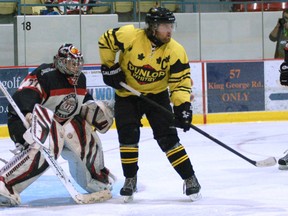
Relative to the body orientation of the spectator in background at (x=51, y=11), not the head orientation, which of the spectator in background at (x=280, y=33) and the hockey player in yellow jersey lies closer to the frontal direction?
the hockey player in yellow jersey

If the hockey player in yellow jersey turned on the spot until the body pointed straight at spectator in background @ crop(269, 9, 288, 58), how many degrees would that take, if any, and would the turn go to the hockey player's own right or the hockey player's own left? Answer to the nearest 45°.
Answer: approximately 180°

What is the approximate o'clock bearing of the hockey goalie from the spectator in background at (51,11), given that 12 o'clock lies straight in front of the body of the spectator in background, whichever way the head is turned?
The hockey goalie is roughly at 12 o'clock from the spectator in background.

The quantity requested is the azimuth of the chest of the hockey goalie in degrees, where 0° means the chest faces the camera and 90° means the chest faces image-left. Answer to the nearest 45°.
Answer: approximately 315°

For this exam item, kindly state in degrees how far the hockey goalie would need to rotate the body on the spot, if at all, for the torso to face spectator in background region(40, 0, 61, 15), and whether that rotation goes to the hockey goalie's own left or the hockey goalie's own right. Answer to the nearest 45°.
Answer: approximately 135° to the hockey goalie's own left
